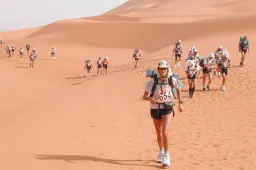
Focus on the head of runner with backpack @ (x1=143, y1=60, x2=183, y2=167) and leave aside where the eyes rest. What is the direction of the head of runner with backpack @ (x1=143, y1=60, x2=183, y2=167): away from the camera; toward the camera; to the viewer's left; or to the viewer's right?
toward the camera

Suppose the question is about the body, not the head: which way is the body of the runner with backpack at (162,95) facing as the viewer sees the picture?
toward the camera
